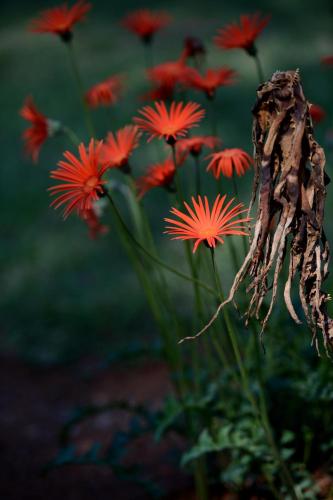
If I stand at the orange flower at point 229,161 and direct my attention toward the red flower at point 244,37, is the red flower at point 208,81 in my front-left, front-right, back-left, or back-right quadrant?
front-left

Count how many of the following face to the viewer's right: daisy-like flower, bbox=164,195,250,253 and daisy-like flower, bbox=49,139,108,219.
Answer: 0

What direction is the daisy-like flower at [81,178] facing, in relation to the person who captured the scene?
facing the viewer and to the left of the viewer

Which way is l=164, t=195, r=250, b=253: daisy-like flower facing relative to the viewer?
toward the camera
